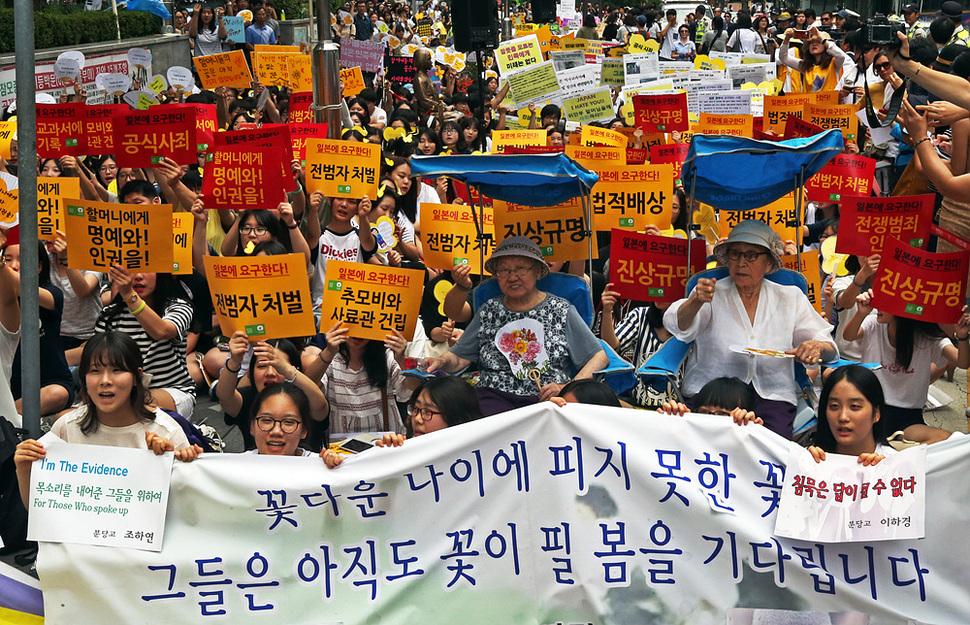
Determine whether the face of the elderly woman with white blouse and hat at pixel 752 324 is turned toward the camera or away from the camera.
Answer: toward the camera

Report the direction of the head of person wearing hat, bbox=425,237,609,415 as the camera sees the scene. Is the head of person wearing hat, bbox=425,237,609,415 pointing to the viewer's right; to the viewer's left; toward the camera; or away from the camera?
toward the camera

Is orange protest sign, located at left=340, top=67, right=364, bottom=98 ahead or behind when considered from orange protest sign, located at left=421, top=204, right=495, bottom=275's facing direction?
behind

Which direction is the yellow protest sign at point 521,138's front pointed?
toward the camera

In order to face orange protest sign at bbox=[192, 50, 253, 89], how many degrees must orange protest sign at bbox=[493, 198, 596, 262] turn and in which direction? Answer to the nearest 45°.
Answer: approximately 135° to its right

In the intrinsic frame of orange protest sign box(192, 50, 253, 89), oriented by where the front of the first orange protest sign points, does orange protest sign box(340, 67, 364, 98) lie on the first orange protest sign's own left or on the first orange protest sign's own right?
on the first orange protest sign's own left

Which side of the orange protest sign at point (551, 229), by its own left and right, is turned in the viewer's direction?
front

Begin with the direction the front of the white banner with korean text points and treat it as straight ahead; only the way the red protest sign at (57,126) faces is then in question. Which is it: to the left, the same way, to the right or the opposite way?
the same way

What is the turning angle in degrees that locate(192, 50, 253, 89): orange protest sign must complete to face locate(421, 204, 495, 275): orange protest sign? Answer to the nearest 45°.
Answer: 0° — it already faces it

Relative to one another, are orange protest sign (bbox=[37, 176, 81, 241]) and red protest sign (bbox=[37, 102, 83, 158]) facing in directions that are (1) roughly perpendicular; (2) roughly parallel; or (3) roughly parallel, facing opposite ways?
roughly parallel

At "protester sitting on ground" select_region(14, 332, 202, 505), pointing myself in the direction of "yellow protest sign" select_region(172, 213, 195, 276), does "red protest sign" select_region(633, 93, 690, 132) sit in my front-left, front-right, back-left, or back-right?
front-right

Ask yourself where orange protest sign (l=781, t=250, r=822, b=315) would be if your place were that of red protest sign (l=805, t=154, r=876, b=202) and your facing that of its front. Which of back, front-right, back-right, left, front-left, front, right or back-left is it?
front

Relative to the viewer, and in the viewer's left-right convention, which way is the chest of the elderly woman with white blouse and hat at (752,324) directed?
facing the viewer

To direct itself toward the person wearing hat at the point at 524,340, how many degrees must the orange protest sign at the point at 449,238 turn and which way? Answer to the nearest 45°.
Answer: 0° — it already faces them

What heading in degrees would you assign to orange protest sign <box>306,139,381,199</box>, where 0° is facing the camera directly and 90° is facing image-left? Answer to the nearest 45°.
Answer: approximately 0°
